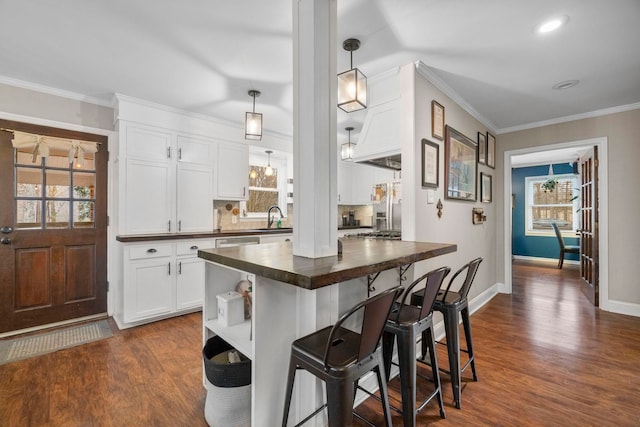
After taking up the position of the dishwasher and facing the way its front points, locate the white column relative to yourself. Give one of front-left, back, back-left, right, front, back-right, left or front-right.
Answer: front

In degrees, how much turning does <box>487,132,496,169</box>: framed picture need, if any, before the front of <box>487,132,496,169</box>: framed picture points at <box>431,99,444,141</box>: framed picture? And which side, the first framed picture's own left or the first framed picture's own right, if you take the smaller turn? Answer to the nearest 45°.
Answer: approximately 90° to the first framed picture's own right

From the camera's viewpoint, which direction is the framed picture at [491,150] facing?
to the viewer's right

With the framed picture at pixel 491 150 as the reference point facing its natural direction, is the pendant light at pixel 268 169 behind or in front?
behind

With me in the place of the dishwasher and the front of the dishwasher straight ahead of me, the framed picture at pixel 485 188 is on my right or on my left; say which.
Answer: on my left

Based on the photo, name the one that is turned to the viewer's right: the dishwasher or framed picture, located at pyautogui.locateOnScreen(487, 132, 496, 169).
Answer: the framed picture

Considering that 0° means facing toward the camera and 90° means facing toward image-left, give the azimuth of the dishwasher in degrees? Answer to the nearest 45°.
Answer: approximately 0°

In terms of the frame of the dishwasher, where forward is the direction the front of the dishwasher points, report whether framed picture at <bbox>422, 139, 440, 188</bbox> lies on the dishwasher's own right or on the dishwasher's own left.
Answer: on the dishwasher's own left

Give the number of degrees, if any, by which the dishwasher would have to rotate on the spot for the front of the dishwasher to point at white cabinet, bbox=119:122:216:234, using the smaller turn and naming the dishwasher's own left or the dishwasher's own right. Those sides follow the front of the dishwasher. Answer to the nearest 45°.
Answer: approximately 90° to the dishwasher's own right

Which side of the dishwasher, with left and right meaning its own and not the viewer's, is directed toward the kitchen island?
front

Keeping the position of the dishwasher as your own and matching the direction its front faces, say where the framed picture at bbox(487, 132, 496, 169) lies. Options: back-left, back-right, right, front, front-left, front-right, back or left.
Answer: left

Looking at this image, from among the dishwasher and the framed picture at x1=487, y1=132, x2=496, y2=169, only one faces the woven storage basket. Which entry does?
the dishwasher

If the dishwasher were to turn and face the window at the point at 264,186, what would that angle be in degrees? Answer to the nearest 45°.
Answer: approximately 135° to its left

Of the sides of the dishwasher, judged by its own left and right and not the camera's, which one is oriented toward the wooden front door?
right

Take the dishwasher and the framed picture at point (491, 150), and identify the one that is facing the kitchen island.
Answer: the dishwasher
